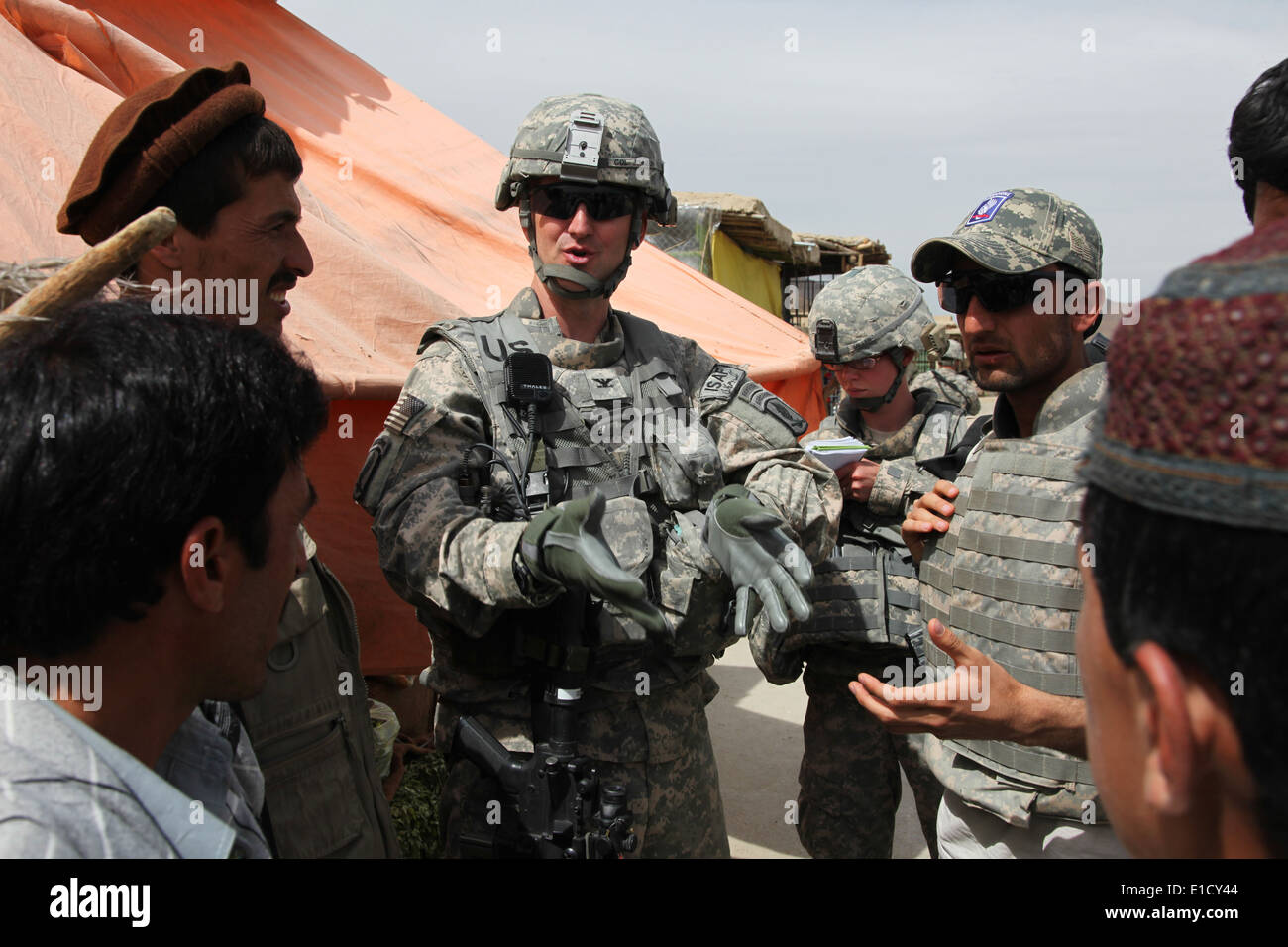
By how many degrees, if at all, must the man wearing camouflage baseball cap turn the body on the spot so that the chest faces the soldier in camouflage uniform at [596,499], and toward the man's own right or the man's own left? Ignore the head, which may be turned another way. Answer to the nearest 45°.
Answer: approximately 45° to the man's own right

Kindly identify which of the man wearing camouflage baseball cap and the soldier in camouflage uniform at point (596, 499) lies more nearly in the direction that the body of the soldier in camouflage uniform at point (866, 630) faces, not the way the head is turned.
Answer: the soldier in camouflage uniform

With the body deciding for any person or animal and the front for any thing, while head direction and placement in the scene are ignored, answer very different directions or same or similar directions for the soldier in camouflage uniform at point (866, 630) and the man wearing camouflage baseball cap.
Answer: same or similar directions

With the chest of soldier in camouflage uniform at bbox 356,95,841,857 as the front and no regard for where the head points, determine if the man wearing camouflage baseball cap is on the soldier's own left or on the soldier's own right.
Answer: on the soldier's own left

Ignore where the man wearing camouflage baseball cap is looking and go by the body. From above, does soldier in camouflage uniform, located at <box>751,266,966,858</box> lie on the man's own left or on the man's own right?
on the man's own right

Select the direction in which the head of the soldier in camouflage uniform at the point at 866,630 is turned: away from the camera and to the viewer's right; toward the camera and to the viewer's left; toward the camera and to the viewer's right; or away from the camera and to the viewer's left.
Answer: toward the camera and to the viewer's left

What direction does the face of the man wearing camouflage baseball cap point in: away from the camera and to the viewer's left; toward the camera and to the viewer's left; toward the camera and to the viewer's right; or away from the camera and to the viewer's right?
toward the camera and to the viewer's left

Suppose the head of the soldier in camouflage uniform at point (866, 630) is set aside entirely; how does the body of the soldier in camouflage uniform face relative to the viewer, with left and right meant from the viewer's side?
facing the viewer and to the left of the viewer

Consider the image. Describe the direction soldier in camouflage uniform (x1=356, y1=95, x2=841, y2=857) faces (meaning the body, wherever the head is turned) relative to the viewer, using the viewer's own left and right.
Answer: facing the viewer

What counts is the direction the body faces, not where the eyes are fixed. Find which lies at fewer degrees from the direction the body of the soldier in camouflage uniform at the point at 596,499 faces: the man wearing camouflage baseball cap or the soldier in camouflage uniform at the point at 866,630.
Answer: the man wearing camouflage baseball cap

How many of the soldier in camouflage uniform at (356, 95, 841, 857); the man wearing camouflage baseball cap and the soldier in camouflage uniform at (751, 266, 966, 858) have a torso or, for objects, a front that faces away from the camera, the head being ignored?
0
